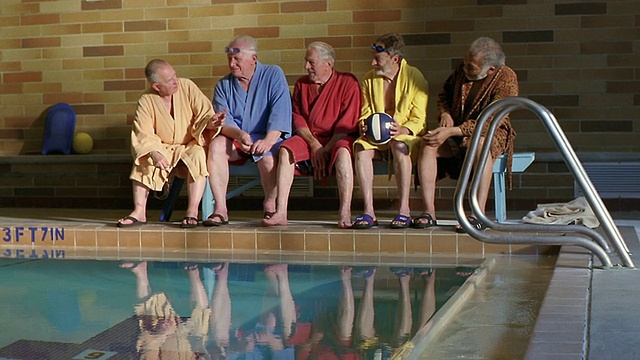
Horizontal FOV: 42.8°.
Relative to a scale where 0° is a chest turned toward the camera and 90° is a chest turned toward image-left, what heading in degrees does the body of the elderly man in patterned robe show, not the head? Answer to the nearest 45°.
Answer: approximately 45°

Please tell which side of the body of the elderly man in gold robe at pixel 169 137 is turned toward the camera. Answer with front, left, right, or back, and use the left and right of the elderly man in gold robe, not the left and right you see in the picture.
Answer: front

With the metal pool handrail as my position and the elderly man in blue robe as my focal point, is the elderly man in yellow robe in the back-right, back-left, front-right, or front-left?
front-right

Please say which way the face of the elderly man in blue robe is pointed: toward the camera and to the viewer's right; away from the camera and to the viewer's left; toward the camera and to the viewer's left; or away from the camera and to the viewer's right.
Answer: toward the camera and to the viewer's left

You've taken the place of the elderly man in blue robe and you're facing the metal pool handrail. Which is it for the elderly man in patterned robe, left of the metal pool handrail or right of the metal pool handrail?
left

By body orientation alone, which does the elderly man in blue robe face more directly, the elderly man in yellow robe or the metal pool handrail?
the metal pool handrail

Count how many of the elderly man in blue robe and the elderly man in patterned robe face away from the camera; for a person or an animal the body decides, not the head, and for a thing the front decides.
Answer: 0

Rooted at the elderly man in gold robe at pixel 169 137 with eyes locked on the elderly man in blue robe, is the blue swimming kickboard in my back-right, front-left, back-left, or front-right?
back-left

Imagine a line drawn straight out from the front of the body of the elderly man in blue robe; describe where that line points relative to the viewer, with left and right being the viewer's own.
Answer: facing the viewer and to the left of the viewer

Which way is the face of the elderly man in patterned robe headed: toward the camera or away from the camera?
toward the camera

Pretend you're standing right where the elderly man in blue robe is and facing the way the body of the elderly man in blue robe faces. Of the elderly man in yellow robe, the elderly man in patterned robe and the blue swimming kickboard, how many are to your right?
1

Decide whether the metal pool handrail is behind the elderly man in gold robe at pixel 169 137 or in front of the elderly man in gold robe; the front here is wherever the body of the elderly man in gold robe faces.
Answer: in front

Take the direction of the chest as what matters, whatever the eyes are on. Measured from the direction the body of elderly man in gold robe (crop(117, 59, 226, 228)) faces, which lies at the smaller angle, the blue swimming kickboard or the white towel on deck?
the white towel on deck

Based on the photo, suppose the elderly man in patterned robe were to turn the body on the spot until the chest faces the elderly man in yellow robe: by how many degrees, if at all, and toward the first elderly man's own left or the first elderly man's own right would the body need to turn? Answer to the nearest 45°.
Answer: approximately 45° to the first elderly man's own right
